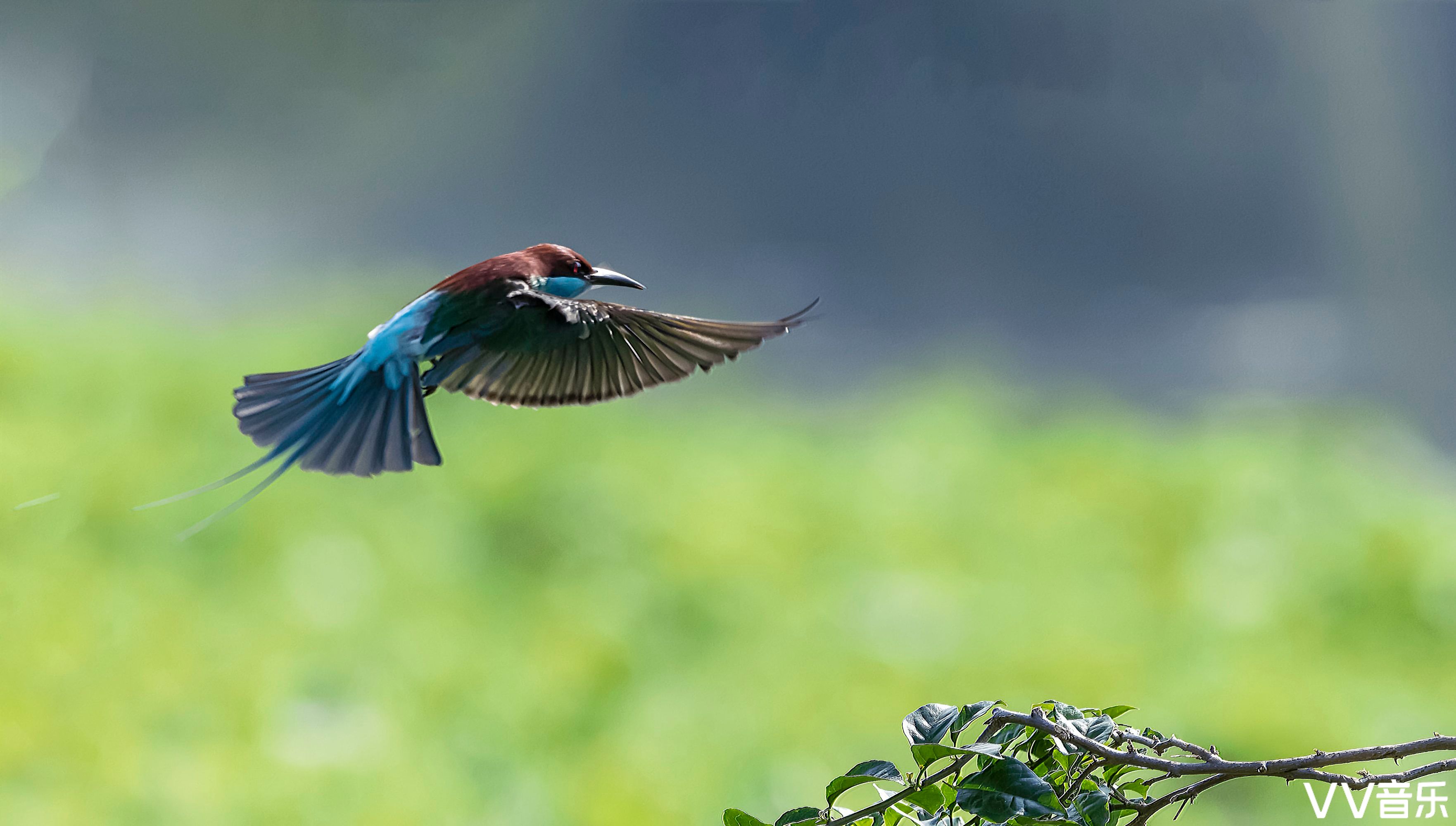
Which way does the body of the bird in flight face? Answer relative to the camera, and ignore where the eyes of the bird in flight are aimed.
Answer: to the viewer's right
